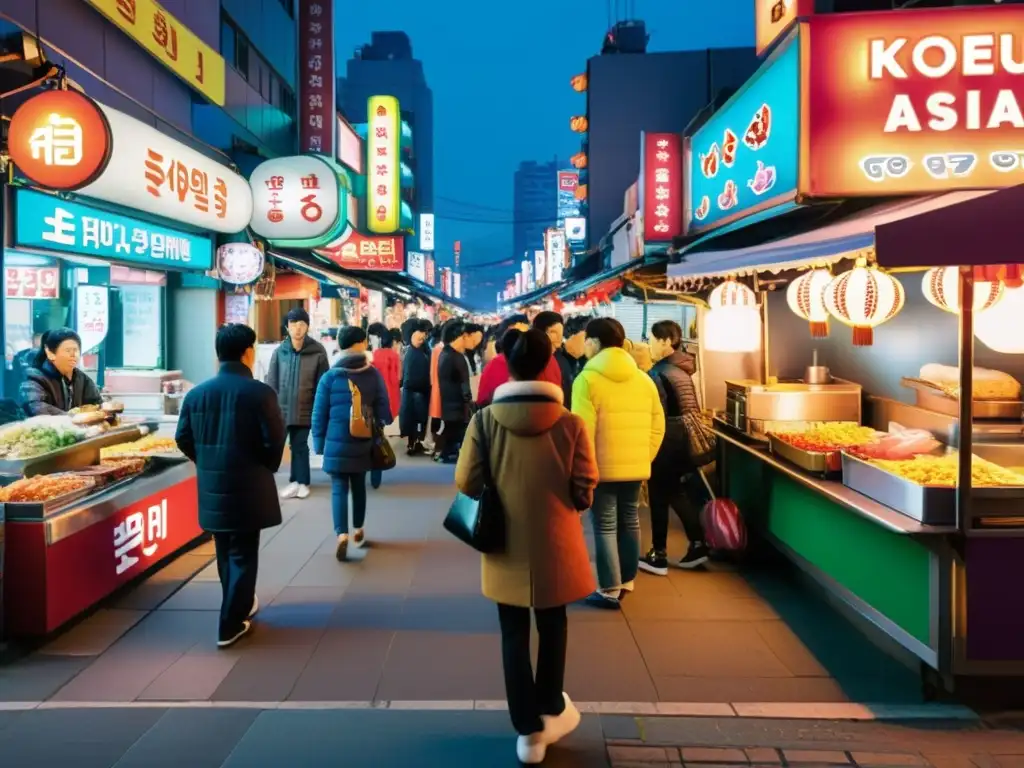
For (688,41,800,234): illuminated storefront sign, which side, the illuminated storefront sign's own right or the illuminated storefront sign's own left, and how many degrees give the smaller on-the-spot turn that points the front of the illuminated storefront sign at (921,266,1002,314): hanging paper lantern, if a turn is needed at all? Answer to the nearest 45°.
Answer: approximately 45° to the illuminated storefront sign's own left

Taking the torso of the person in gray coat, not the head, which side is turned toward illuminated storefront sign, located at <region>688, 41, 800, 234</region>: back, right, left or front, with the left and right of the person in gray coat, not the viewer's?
left

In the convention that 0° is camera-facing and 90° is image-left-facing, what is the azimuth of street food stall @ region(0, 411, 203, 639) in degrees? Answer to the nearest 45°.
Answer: approximately 315°

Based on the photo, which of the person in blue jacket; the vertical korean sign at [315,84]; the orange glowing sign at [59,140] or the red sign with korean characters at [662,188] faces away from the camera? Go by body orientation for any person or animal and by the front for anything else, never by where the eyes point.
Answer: the person in blue jacket

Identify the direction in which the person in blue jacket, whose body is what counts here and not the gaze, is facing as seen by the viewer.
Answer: away from the camera

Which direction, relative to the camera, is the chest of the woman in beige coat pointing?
away from the camera

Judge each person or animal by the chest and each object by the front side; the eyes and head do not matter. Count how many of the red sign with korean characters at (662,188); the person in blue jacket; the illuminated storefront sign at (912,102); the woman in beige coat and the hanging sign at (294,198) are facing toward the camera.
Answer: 3

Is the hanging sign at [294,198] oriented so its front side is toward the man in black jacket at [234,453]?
yes

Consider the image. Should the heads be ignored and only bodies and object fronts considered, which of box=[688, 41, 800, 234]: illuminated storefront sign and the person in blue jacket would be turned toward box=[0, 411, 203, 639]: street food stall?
the illuminated storefront sign

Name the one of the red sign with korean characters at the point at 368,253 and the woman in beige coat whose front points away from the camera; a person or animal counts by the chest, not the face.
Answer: the woman in beige coat
